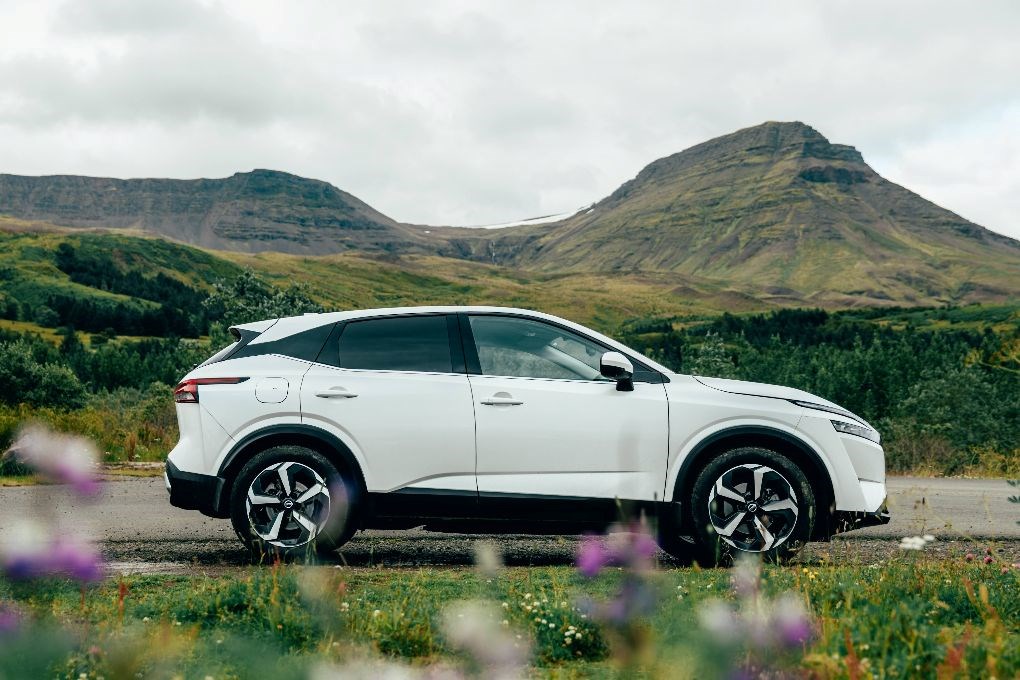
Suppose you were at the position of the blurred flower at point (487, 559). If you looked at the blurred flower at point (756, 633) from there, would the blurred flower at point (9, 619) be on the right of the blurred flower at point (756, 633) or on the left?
right

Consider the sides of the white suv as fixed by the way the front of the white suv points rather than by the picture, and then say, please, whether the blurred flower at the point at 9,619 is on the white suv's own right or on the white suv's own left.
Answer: on the white suv's own right

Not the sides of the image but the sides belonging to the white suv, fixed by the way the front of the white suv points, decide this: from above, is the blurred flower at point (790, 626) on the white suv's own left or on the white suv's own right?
on the white suv's own right

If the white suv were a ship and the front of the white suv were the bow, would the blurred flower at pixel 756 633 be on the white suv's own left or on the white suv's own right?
on the white suv's own right

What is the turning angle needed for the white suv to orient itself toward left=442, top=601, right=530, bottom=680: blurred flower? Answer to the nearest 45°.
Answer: approximately 90° to its right

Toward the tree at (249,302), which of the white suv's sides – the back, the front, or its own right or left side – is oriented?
left

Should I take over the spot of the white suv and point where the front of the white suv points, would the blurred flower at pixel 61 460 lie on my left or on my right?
on my right

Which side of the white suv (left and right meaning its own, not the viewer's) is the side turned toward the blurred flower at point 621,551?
right

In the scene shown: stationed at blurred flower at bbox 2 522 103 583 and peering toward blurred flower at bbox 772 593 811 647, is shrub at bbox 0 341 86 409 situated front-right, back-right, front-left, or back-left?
back-left

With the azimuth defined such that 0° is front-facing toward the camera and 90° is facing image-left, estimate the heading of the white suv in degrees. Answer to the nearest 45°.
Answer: approximately 270°
